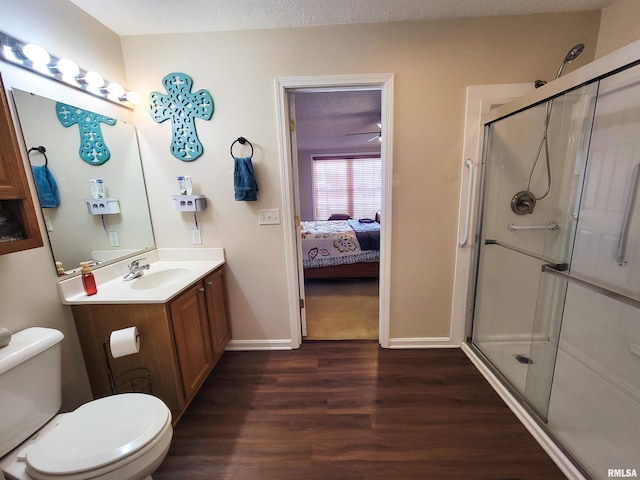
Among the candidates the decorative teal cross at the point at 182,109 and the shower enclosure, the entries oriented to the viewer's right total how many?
0

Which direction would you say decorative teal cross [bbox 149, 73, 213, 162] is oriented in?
toward the camera

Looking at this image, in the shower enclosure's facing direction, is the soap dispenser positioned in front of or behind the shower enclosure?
in front

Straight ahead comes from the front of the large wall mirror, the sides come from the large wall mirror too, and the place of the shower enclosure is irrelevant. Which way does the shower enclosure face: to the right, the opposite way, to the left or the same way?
the opposite way

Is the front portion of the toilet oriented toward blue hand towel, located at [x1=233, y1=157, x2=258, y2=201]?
no

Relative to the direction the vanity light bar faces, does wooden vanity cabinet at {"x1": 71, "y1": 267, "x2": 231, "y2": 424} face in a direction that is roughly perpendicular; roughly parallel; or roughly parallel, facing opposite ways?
roughly parallel

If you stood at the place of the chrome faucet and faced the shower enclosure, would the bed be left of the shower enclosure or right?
left

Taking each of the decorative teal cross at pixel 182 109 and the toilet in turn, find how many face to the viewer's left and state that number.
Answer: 0

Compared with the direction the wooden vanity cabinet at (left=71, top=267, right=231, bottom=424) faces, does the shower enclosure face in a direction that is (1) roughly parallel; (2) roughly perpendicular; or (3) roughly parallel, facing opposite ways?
roughly parallel, facing opposite ways

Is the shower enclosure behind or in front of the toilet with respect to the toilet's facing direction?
in front

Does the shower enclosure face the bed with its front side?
no

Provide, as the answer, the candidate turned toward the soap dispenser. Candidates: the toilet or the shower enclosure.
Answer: the shower enclosure

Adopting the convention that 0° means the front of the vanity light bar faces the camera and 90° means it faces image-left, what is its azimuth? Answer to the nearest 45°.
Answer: approximately 315°

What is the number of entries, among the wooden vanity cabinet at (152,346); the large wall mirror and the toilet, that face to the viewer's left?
0

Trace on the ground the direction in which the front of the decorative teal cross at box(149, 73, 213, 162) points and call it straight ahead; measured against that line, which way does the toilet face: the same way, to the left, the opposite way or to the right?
to the left

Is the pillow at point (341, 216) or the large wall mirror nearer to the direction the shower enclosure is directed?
the large wall mirror

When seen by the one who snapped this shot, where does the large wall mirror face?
facing the viewer and to the right of the viewer

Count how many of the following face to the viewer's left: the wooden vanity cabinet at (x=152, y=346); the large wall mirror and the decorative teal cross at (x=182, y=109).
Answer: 0

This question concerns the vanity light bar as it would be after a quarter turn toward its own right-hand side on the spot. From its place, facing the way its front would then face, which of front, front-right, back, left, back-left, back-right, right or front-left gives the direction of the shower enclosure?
left

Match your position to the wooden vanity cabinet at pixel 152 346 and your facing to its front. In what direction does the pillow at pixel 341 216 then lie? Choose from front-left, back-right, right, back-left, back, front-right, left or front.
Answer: left

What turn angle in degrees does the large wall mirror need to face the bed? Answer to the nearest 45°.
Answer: approximately 45° to its left

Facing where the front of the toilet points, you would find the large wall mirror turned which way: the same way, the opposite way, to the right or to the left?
the same way
